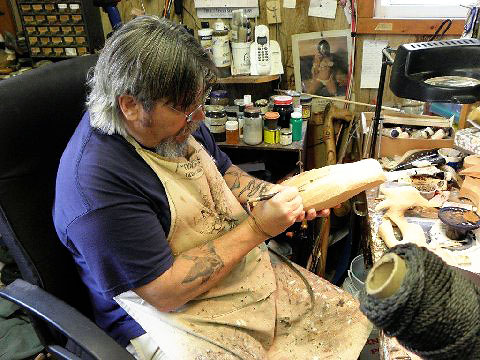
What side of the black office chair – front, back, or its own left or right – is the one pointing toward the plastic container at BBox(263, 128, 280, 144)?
left

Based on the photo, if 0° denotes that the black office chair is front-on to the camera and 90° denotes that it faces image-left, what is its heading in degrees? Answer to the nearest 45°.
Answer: approximately 315°

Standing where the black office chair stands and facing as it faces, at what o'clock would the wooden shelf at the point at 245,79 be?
The wooden shelf is roughly at 9 o'clock from the black office chair.

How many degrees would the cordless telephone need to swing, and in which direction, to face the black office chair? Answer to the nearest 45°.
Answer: approximately 45° to its right

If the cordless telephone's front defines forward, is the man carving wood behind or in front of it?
in front

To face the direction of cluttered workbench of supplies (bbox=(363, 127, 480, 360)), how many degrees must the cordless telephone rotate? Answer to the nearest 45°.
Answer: approximately 45° to its left

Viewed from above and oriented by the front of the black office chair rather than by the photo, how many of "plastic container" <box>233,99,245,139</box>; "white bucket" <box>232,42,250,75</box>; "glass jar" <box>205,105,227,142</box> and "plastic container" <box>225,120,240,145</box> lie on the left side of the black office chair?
4

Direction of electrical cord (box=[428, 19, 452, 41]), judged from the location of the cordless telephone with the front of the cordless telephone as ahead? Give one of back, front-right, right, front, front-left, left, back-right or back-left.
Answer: left

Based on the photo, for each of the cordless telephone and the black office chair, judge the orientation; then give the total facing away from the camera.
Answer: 0

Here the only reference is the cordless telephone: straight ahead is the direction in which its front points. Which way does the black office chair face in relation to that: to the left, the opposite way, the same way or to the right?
to the left

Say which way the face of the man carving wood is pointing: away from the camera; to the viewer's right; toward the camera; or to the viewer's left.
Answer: to the viewer's right

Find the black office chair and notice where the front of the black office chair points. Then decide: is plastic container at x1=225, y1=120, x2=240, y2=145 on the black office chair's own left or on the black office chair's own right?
on the black office chair's own left

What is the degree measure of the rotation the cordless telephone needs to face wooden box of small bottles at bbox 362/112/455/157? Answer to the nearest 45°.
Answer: approximately 45° to its left
